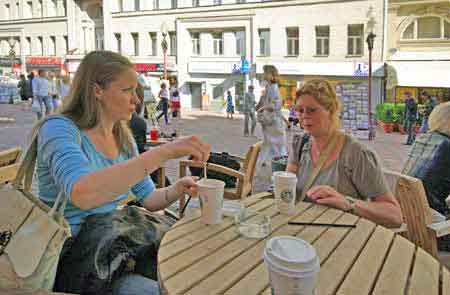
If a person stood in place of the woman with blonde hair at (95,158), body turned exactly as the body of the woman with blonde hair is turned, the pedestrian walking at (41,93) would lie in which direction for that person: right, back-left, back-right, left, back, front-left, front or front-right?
back-left
